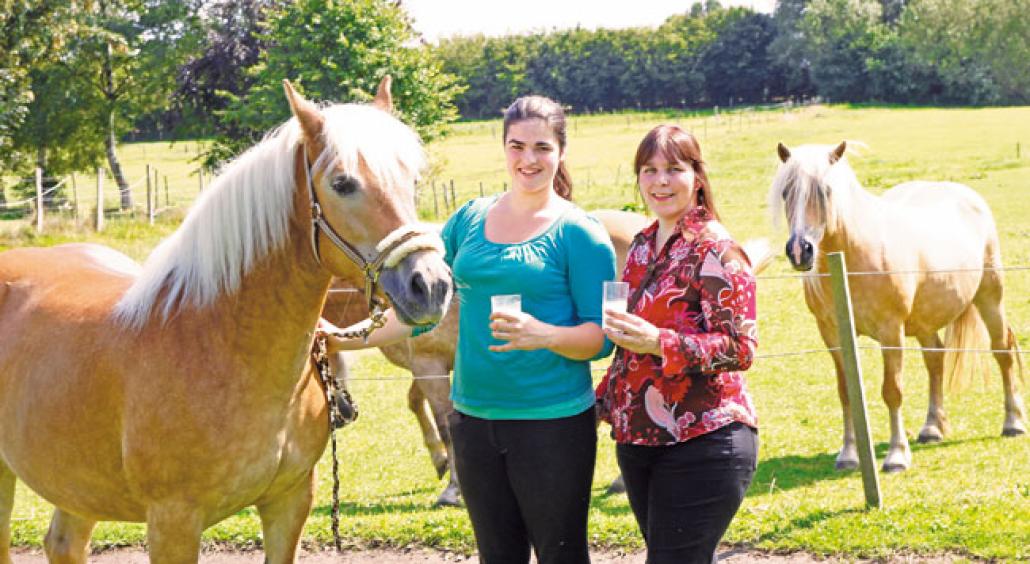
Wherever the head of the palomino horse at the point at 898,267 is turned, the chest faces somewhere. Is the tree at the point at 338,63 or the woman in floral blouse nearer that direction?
the woman in floral blouse

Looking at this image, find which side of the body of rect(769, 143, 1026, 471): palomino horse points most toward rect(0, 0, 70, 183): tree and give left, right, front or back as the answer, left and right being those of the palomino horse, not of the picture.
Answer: right

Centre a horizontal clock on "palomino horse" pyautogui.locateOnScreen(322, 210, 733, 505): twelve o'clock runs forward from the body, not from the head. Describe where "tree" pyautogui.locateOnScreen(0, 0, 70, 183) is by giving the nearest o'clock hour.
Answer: The tree is roughly at 2 o'clock from the palomino horse.

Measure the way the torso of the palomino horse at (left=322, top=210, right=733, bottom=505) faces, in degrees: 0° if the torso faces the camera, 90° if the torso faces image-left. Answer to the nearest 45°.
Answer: approximately 90°

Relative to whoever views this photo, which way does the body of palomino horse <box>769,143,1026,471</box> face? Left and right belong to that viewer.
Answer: facing the viewer and to the left of the viewer

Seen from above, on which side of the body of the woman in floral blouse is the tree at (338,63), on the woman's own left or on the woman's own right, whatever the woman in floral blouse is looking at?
on the woman's own right

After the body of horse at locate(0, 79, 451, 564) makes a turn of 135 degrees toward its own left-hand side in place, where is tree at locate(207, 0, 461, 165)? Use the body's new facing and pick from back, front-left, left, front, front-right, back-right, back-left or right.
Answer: front

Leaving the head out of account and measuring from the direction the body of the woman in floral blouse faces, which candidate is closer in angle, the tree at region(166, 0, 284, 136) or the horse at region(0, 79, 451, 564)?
the horse

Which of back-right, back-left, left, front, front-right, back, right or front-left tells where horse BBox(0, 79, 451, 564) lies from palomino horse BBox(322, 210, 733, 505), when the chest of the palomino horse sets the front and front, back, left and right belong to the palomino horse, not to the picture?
left

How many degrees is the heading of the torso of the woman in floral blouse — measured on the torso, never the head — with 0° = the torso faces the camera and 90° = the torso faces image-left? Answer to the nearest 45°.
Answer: approximately 45°

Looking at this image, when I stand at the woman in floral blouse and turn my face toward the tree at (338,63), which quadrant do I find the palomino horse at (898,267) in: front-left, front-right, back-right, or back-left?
front-right

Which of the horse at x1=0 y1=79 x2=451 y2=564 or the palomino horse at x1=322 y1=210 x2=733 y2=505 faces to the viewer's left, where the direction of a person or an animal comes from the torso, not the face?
the palomino horse

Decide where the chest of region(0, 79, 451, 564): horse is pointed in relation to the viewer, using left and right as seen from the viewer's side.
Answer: facing the viewer and to the right of the viewer
